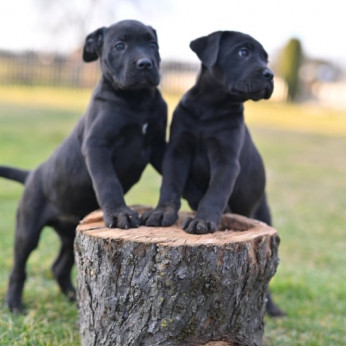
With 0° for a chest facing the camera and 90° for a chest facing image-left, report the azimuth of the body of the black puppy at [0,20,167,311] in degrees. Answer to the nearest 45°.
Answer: approximately 315°

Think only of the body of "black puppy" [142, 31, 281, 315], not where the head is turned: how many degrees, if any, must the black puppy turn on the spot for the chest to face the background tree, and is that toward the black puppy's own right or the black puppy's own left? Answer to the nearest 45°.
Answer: approximately 135° to the black puppy's own right

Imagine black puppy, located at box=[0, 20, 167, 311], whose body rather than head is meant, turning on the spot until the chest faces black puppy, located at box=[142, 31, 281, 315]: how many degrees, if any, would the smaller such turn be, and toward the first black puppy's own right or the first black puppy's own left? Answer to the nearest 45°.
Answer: approximately 45° to the first black puppy's own left

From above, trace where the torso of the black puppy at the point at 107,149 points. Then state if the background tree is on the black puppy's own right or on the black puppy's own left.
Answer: on the black puppy's own left

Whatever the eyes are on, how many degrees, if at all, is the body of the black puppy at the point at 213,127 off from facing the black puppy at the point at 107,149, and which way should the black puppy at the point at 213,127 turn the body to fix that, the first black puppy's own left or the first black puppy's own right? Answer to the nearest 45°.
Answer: approximately 45° to the first black puppy's own right

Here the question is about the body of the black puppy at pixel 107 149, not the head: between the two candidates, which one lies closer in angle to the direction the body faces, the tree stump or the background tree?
the tree stump

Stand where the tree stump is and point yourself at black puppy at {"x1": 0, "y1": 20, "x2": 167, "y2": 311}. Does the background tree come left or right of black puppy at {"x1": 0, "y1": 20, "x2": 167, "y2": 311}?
right

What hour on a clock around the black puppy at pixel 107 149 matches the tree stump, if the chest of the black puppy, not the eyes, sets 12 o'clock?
The tree stump is roughly at 1 o'clock from the black puppy.

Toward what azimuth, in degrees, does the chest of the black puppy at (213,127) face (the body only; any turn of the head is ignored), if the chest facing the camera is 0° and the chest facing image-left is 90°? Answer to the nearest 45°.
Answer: approximately 45°
